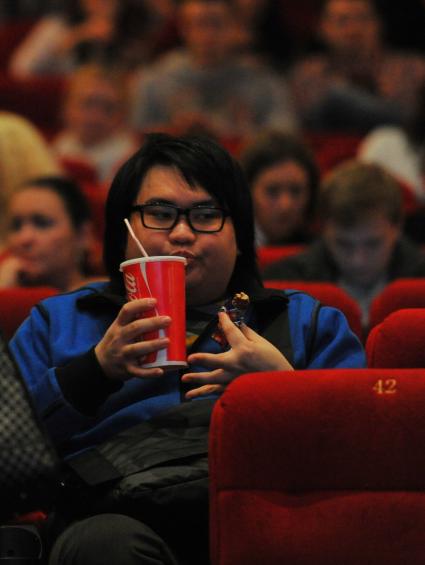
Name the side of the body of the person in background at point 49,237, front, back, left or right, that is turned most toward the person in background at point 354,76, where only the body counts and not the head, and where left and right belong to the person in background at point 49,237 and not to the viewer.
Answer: back

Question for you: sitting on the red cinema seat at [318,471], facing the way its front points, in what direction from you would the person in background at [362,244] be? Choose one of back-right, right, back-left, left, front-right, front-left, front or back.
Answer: back

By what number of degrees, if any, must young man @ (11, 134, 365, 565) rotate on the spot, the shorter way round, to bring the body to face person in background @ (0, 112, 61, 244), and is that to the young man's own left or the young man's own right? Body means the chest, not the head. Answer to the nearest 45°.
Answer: approximately 180°

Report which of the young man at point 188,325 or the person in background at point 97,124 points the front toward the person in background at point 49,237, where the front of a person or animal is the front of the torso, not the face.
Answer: the person in background at point 97,124

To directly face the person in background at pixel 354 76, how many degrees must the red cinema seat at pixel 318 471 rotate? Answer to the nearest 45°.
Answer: approximately 180°

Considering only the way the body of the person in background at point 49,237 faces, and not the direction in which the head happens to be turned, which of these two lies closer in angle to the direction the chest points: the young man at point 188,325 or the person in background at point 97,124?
the young man

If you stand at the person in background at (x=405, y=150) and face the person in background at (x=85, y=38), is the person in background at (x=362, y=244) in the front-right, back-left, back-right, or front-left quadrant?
back-left

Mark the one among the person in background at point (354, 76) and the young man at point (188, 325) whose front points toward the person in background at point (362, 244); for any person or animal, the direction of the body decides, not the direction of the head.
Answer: the person in background at point (354, 76)

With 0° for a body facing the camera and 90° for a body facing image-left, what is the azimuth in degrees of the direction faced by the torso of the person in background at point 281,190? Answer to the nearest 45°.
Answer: approximately 0°

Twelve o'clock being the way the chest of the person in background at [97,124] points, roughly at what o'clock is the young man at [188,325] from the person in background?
The young man is roughly at 12 o'clock from the person in background.

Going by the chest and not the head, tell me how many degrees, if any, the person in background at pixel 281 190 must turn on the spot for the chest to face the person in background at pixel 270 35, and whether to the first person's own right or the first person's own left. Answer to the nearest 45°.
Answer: approximately 180°

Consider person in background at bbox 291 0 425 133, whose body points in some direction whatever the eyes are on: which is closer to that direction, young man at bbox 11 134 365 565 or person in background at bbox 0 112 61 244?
the young man
